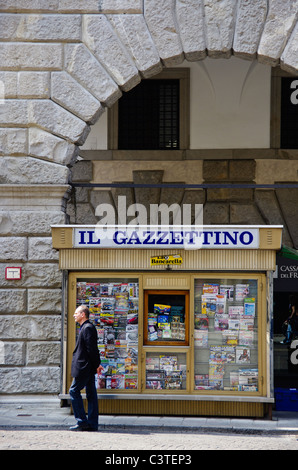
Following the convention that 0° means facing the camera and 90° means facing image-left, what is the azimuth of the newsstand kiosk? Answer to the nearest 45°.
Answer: approximately 0°

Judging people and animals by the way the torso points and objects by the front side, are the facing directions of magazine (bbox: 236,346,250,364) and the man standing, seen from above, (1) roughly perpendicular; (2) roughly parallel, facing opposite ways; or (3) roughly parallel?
roughly perpendicular

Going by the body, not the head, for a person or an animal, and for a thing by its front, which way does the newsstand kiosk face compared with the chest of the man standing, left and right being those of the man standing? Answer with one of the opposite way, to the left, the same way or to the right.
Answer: to the left

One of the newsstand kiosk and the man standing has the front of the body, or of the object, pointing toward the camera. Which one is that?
the newsstand kiosk

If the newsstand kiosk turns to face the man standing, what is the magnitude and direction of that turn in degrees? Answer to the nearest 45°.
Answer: approximately 45° to its right

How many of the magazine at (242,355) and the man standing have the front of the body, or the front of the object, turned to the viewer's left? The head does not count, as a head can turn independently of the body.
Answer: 1

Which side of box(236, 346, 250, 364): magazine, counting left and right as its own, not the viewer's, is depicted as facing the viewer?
front

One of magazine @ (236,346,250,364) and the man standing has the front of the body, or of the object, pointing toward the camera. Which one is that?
the magazine

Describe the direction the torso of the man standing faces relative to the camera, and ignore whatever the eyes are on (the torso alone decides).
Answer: to the viewer's left

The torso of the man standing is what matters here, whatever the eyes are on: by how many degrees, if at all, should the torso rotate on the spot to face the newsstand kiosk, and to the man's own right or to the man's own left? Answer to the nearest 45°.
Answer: approximately 135° to the man's own right

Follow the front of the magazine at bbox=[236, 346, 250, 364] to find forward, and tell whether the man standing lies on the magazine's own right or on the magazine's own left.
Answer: on the magazine's own right
